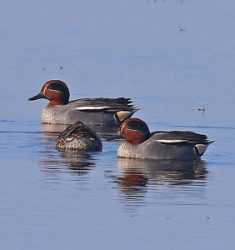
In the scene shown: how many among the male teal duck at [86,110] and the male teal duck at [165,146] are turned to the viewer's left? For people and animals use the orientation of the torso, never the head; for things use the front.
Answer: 2

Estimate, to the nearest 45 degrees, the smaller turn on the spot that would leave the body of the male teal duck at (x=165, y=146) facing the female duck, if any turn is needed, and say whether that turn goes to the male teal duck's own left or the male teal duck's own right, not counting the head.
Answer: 0° — it already faces it

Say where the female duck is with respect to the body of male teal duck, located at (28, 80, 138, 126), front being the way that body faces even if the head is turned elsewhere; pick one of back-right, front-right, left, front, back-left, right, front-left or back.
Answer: left

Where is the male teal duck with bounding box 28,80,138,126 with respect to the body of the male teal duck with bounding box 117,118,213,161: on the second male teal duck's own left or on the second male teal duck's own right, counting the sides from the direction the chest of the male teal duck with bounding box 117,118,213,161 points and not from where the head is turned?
on the second male teal duck's own right

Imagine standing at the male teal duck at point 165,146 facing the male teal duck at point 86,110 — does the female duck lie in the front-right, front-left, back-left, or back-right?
front-left

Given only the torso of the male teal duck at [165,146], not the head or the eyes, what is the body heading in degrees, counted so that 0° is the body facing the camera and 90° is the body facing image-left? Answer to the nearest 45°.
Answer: approximately 90°

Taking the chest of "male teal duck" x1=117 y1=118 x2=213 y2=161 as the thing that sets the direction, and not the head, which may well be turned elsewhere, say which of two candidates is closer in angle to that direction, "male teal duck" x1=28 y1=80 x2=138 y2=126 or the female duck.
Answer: the female duck

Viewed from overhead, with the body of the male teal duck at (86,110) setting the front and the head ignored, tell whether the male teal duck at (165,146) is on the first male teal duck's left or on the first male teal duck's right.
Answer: on the first male teal duck's left

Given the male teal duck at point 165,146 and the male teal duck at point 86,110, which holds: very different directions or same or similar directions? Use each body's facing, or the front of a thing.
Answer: same or similar directions

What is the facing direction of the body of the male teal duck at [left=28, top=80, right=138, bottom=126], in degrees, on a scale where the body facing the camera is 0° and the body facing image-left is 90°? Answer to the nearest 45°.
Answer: approximately 90°
